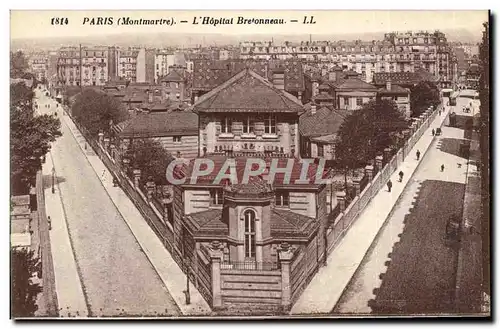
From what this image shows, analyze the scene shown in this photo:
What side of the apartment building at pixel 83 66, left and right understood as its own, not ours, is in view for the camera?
front

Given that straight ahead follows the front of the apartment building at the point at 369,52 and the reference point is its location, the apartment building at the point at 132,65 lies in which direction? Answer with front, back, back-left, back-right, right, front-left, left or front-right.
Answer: front-right

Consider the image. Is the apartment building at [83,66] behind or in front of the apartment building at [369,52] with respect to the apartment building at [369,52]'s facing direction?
in front

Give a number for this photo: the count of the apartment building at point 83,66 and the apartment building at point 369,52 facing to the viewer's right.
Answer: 0

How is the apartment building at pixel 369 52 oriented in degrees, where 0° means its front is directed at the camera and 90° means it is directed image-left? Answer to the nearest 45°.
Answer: approximately 45°

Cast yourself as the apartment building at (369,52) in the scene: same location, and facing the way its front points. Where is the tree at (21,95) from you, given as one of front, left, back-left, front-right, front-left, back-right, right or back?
front-right

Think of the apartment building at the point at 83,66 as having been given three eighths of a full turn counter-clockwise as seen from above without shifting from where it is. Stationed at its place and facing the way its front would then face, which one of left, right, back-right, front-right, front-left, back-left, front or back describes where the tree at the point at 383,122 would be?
back-right

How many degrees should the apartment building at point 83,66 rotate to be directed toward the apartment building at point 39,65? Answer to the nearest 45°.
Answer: approximately 90° to its right
